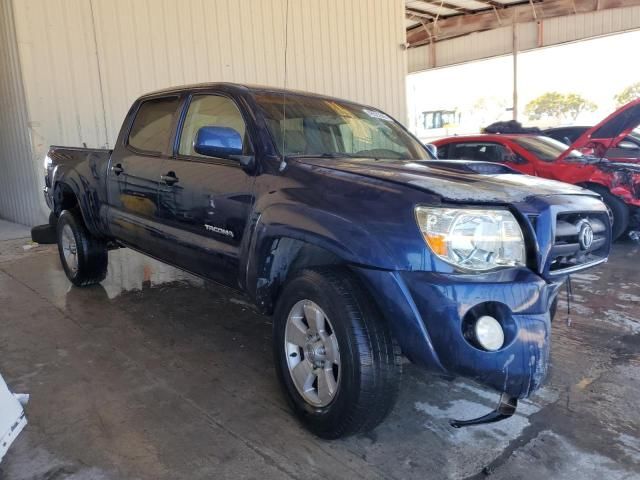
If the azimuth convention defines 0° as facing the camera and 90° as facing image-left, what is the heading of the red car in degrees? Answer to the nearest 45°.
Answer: approximately 315°

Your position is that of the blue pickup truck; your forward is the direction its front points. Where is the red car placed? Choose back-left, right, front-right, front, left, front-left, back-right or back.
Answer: left

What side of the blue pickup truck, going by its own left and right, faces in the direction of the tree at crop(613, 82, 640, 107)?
left

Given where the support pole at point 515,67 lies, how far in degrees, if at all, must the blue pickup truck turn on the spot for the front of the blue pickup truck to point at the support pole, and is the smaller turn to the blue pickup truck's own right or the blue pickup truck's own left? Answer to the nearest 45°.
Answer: approximately 135° to the blue pickup truck's own left

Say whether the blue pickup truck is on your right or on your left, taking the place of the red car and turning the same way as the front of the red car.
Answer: on your right

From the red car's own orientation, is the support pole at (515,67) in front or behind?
behind

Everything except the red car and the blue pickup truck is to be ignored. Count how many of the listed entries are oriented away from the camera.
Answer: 0

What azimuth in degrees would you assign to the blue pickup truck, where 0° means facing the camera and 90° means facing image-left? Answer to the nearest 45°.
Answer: approximately 315°
